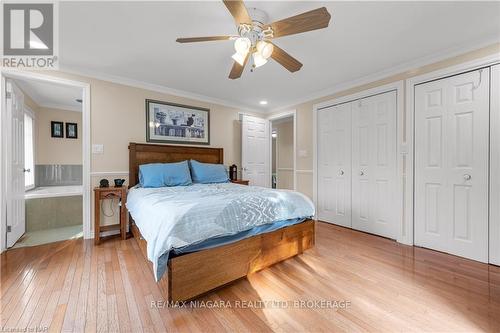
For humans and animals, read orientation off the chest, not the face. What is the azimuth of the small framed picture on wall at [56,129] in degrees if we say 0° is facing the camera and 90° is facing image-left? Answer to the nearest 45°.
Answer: approximately 0°

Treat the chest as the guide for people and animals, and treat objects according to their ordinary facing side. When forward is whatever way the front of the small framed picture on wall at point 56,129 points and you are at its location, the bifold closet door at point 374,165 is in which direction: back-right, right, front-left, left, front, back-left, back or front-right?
front-left

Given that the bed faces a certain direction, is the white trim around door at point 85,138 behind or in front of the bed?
behind

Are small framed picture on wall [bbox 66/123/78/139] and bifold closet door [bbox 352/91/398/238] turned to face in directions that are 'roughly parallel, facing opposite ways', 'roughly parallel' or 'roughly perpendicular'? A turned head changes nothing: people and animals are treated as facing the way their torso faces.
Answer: roughly perpendicular

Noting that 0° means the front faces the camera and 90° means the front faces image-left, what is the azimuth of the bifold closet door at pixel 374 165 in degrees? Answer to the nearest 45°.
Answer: approximately 45°

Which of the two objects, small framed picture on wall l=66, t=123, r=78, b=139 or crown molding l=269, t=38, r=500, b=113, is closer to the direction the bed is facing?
the crown molding

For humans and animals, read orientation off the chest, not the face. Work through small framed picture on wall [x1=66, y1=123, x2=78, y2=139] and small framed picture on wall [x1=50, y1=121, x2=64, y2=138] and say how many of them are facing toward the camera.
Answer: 2

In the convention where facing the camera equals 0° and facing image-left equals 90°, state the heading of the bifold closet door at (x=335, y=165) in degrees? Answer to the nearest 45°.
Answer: approximately 45°

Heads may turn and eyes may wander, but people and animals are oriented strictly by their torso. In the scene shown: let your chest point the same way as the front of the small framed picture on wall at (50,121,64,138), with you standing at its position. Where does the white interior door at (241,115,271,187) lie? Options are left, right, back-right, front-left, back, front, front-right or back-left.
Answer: front-left

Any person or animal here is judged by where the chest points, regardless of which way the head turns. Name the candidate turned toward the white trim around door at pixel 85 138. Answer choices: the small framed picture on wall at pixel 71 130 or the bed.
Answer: the small framed picture on wall

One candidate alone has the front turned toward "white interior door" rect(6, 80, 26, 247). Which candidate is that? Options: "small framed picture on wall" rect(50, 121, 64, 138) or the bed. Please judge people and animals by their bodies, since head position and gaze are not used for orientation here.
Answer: the small framed picture on wall

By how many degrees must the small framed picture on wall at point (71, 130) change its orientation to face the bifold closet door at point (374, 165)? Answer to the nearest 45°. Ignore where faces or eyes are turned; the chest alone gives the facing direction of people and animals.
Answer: approximately 45° to its left

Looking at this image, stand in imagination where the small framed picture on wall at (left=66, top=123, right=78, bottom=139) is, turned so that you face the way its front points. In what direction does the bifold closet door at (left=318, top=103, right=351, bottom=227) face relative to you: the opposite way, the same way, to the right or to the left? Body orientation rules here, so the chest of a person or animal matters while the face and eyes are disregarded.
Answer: to the right
